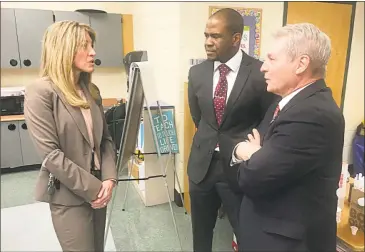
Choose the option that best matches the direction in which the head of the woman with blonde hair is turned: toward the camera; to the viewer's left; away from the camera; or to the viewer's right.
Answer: to the viewer's right

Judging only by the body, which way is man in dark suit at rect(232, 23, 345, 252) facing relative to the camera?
to the viewer's left

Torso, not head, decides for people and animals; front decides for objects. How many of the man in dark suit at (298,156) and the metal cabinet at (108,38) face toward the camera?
1

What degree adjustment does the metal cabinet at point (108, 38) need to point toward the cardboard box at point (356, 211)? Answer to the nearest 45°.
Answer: approximately 45° to its left

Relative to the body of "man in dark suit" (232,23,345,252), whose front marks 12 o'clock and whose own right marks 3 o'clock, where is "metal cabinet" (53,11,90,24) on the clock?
The metal cabinet is roughly at 1 o'clock from the man in dark suit.

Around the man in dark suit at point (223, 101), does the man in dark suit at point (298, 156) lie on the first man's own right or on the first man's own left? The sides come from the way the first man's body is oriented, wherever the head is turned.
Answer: on the first man's own left
